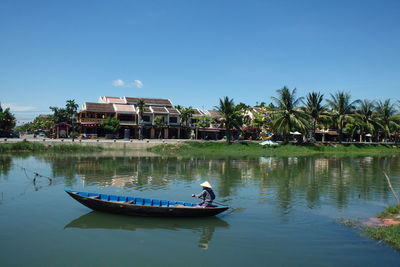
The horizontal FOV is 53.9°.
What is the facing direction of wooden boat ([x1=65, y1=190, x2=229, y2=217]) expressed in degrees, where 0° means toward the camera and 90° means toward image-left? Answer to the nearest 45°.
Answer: approximately 90°

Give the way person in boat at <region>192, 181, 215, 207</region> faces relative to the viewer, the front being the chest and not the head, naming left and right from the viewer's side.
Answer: facing to the left of the viewer
